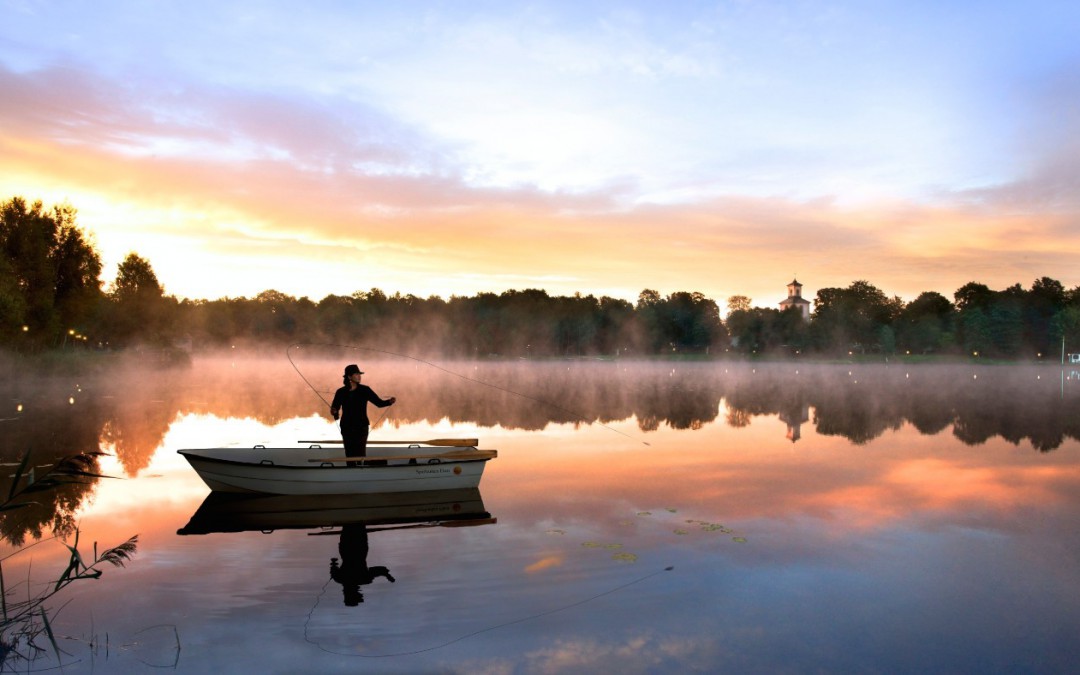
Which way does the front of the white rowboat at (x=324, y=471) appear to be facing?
to the viewer's left
